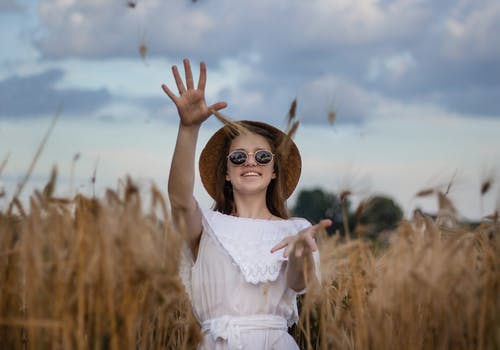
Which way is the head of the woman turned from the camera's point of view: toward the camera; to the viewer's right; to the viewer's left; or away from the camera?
toward the camera

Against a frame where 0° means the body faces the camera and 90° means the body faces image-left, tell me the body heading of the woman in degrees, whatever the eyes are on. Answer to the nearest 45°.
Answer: approximately 0°
